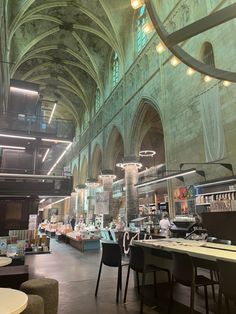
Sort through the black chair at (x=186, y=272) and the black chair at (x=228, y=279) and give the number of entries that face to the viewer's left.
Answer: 0

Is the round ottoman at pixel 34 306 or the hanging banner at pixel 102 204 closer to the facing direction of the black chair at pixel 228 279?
the hanging banner

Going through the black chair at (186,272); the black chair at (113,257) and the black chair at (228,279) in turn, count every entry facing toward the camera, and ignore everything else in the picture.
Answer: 0

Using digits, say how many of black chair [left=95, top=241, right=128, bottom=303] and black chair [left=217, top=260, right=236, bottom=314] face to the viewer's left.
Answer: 0

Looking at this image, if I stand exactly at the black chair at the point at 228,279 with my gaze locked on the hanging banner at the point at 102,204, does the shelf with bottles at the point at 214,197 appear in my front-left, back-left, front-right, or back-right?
front-right

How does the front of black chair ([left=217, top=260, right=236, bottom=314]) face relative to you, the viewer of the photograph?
facing away from the viewer and to the right of the viewer

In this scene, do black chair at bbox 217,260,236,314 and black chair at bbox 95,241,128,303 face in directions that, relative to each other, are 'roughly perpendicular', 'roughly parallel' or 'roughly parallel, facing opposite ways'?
roughly parallel

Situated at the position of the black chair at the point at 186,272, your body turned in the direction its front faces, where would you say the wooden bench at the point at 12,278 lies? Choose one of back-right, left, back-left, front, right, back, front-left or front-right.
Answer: back-left

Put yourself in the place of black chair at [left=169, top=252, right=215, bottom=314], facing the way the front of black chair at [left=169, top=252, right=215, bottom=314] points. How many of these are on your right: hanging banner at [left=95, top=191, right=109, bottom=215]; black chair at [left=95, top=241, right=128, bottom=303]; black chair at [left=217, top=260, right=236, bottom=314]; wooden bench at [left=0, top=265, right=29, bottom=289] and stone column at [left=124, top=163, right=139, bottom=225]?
1

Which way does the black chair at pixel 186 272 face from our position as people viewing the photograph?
facing away from the viewer and to the right of the viewer

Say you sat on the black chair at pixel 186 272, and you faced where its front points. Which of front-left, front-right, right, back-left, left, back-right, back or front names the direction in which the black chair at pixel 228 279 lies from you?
right

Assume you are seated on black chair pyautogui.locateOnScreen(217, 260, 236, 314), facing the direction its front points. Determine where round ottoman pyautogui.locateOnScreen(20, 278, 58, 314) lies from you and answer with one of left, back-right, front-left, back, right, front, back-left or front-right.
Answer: back-left

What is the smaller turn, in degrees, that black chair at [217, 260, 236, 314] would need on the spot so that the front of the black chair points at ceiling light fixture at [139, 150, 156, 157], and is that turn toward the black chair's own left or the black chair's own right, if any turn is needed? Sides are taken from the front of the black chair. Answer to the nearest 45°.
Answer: approximately 45° to the black chair's own left

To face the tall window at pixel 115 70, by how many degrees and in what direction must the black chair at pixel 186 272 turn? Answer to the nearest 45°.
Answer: approximately 45° to its left

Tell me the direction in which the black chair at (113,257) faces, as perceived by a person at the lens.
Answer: facing away from the viewer and to the right of the viewer
